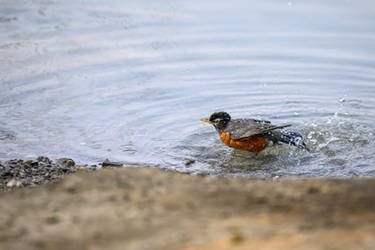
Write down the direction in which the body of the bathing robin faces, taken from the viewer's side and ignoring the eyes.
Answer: to the viewer's left
